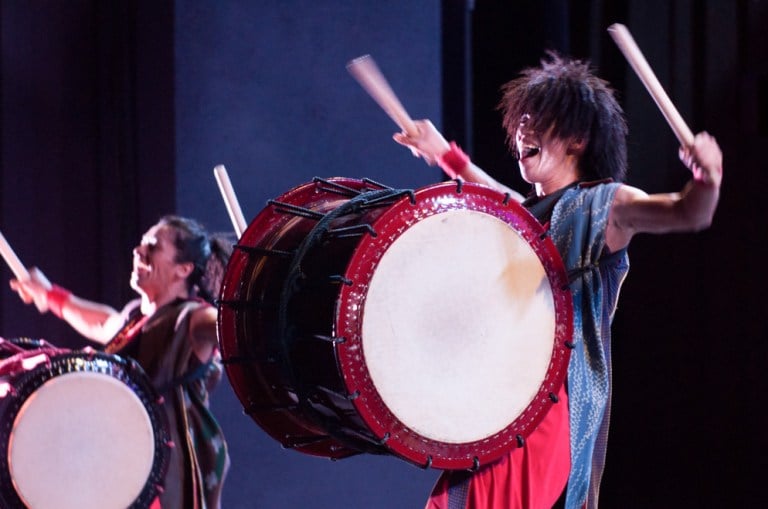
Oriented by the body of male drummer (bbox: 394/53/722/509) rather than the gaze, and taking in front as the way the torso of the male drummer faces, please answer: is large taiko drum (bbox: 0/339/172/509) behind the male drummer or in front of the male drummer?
in front

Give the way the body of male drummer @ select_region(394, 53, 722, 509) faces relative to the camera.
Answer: to the viewer's left

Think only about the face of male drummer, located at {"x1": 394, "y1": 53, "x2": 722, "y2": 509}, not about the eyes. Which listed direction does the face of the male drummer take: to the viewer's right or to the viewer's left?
to the viewer's left
